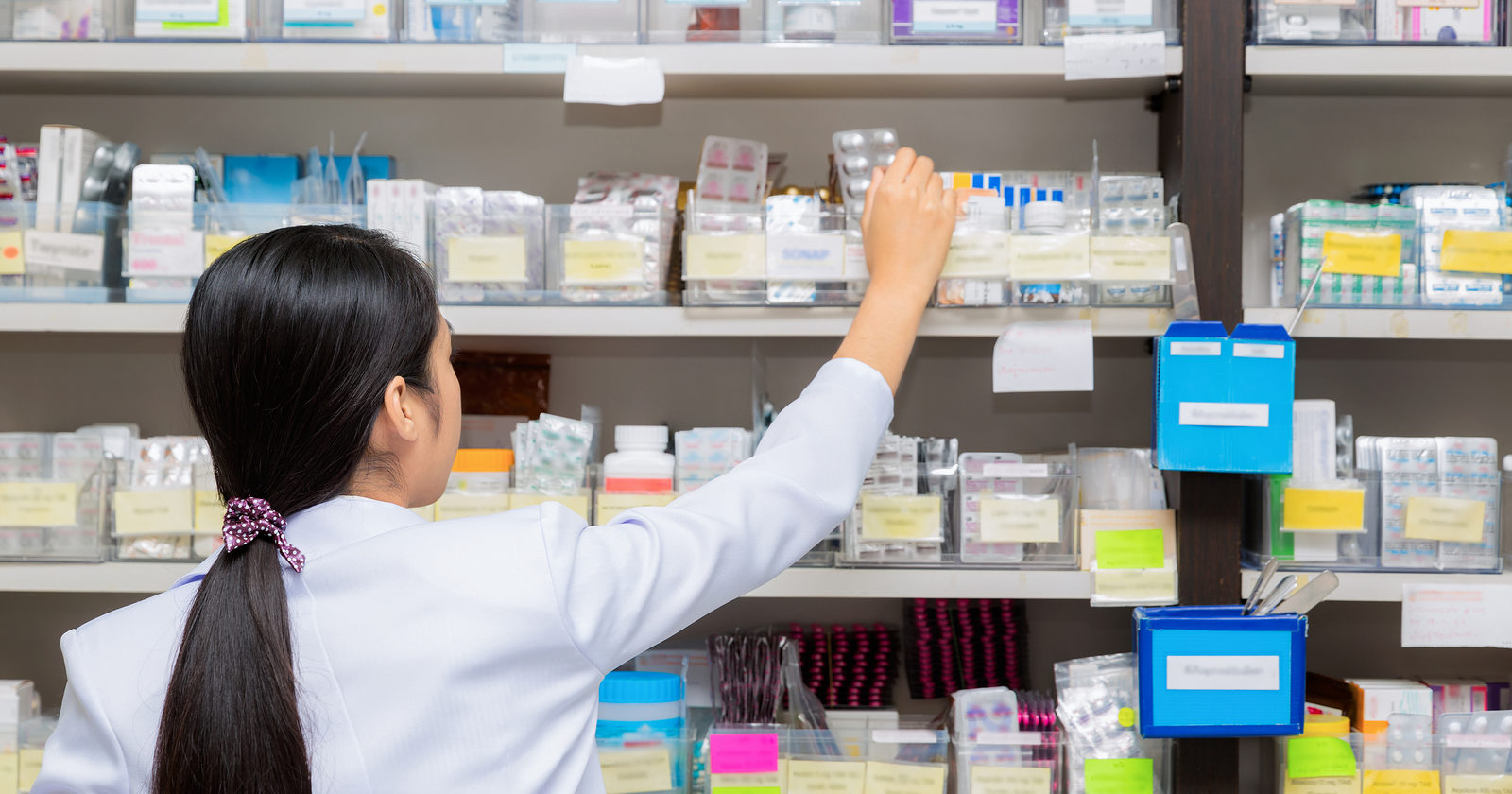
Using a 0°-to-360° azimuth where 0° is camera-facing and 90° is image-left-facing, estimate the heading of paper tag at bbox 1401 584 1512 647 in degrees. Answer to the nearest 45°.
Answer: approximately 0°

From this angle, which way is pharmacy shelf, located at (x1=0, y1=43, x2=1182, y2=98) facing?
toward the camera

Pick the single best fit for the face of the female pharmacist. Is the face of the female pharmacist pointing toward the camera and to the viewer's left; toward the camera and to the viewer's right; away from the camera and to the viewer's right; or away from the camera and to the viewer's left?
away from the camera and to the viewer's right

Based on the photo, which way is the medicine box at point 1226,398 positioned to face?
toward the camera

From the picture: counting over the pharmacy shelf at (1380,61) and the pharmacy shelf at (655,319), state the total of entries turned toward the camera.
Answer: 2

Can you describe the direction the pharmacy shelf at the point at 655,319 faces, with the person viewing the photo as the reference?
facing the viewer
